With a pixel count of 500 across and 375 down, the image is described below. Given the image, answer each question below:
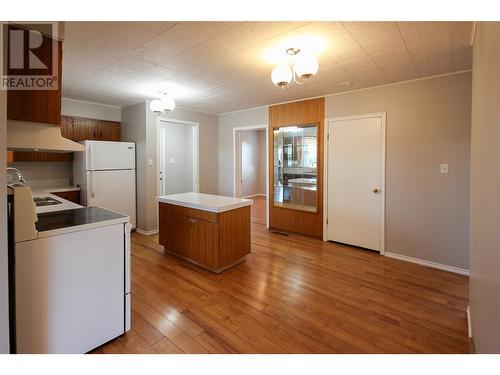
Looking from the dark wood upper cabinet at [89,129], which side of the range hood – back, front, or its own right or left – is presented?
left

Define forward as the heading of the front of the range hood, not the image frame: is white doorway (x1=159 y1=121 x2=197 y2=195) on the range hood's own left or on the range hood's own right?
on the range hood's own left

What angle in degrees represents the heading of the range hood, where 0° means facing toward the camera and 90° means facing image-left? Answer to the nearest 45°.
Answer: approximately 270°

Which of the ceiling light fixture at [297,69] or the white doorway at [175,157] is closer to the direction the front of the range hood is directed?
the ceiling light fixture

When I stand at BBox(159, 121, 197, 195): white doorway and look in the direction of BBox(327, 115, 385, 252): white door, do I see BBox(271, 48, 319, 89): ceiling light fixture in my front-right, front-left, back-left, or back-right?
front-right

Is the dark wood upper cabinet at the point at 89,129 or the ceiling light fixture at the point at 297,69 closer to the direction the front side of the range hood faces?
the ceiling light fixture

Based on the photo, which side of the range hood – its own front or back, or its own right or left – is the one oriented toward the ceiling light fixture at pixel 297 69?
front

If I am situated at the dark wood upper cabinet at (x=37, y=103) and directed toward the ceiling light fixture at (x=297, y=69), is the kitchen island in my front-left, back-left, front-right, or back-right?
front-left

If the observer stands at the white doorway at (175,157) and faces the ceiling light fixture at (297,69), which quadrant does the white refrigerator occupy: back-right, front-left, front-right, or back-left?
front-right

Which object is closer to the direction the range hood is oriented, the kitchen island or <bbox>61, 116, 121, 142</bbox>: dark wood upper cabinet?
the kitchen island
